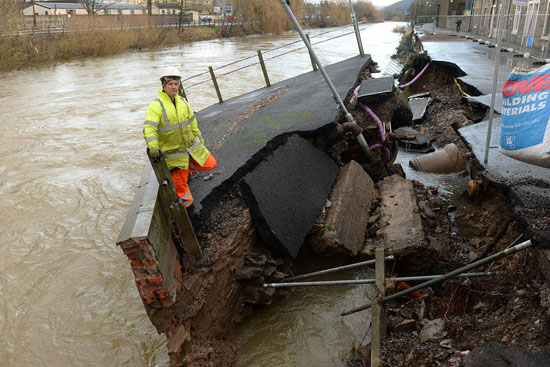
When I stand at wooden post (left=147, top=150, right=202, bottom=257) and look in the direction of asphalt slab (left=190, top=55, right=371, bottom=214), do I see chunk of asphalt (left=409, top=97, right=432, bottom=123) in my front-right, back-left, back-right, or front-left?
front-right

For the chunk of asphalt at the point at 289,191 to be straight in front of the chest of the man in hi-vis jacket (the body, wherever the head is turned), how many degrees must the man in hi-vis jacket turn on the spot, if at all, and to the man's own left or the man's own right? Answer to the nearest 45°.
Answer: approximately 45° to the man's own left

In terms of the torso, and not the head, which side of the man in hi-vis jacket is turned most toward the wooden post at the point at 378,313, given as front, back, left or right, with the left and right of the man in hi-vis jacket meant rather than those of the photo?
front

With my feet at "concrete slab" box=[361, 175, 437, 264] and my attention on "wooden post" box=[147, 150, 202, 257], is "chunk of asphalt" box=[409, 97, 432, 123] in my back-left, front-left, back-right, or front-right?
back-right

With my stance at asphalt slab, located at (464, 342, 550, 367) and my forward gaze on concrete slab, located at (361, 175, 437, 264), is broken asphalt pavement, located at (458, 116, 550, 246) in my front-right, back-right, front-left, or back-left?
front-right

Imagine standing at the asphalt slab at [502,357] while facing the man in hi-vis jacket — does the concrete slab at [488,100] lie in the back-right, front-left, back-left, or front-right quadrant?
front-right

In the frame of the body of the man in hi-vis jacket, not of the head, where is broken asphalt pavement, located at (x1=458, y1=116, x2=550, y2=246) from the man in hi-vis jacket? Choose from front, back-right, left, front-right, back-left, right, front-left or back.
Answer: front-left

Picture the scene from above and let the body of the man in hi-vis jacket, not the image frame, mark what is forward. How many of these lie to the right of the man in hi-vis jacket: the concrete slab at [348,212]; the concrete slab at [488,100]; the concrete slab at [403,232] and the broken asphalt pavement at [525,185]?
0

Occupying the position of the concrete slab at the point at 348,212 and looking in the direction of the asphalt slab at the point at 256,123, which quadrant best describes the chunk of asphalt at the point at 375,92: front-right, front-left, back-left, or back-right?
front-right

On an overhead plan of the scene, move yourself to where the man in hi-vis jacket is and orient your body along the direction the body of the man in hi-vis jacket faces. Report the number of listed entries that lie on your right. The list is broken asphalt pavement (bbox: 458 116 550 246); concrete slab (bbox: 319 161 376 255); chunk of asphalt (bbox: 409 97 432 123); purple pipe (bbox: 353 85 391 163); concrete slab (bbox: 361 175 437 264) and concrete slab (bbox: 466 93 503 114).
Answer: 0

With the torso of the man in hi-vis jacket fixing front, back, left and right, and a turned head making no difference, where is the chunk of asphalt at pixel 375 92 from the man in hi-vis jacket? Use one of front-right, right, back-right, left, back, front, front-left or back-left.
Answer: left

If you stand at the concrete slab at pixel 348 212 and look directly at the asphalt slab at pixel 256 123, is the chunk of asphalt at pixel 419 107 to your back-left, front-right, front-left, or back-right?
front-right

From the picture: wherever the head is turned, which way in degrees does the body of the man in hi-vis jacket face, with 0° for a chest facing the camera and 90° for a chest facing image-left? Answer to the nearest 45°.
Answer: approximately 315°

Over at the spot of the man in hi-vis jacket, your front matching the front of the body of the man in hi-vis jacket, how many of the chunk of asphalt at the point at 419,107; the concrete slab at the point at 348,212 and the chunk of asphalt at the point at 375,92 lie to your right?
0

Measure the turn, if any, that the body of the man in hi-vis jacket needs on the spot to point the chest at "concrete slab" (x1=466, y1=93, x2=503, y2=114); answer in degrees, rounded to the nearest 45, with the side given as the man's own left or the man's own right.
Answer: approximately 90° to the man's own left

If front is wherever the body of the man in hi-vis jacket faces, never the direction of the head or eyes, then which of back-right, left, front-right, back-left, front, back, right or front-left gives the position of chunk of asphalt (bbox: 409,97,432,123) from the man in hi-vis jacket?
left
